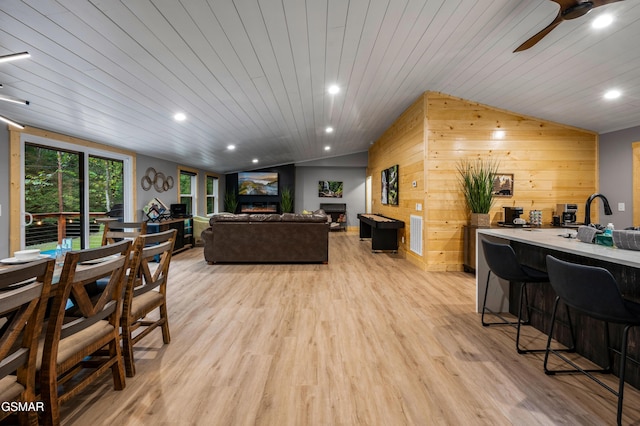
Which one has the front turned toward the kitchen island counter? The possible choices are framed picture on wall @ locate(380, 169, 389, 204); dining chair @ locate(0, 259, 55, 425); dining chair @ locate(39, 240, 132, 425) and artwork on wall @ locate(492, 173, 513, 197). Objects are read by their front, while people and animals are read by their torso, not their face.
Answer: the artwork on wall

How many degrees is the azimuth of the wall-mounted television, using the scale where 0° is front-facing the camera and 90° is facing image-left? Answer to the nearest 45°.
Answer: approximately 0°

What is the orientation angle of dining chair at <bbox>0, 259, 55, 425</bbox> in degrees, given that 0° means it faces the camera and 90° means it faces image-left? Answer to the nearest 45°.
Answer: approximately 135°

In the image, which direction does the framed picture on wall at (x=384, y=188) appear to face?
to the viewer's left

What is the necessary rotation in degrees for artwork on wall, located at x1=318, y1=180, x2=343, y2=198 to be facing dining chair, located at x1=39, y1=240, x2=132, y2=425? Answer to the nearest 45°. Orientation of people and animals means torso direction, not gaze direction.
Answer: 0° — it already faces it

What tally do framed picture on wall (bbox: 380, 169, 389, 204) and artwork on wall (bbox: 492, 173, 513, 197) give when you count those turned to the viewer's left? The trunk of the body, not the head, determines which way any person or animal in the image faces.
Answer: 1

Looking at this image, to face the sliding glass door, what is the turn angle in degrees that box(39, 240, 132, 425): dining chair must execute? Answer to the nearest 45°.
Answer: approximately 45° to its right

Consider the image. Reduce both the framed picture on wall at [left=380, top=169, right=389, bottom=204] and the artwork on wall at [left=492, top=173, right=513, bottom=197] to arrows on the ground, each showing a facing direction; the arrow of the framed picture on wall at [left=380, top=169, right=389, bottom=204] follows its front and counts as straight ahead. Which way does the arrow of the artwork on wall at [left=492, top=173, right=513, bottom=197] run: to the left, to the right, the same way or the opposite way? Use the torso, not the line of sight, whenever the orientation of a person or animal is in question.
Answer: to the left

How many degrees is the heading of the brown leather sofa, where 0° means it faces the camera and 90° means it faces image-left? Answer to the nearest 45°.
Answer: approximately 180°

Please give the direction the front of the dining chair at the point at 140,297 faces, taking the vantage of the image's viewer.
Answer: facing away from the viewer and to the left of the viewer

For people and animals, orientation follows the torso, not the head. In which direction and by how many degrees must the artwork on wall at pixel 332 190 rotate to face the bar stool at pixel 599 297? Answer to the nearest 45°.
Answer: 0° — it already faces it
